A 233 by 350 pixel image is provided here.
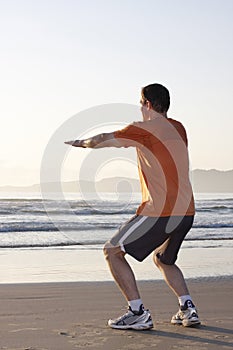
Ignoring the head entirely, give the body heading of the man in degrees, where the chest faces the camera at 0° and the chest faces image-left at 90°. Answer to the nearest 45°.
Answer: approximately 135°

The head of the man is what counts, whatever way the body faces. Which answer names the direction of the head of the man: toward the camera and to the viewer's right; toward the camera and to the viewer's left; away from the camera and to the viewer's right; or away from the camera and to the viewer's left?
away from the camera and to the viewer's left
